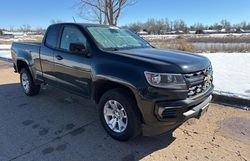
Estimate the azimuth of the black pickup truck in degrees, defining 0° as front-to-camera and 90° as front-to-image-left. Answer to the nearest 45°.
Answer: approximately 315°
